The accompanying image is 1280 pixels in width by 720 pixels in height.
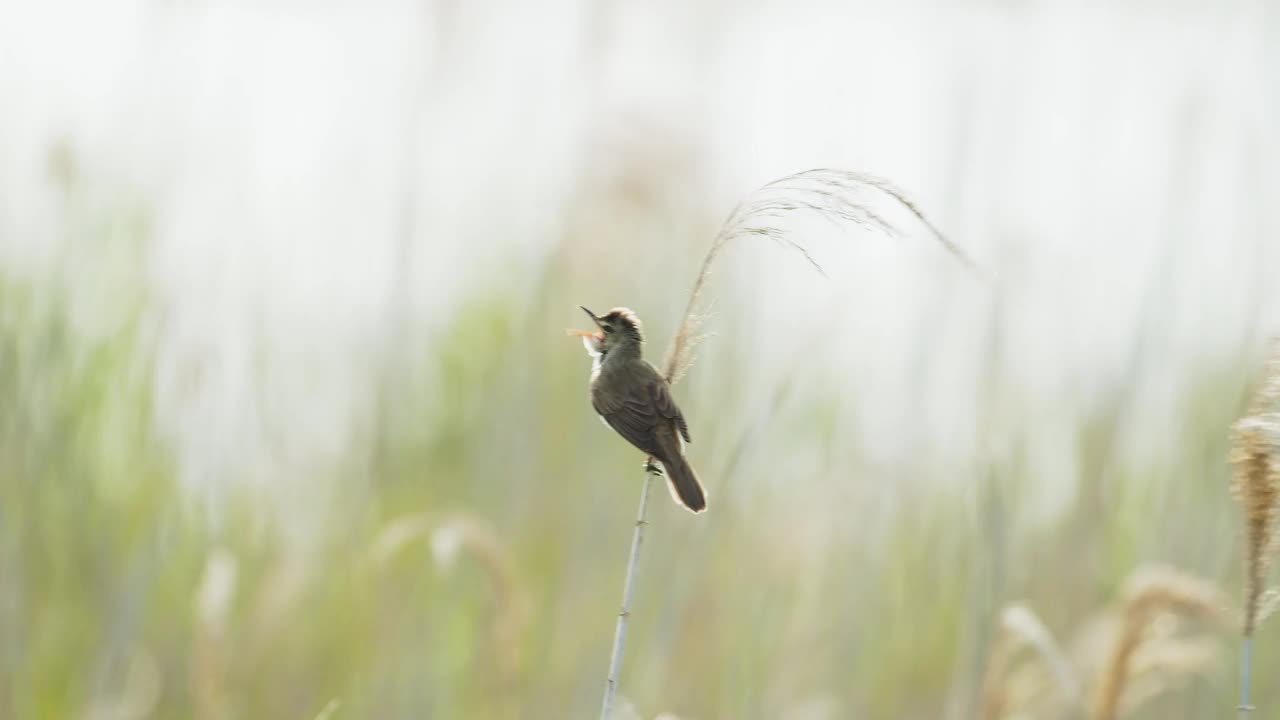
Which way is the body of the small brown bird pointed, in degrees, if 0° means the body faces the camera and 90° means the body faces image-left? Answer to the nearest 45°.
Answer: approximately 135°

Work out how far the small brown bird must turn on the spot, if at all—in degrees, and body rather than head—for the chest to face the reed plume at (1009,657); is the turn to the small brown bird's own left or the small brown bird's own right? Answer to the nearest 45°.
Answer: approximately 90° to the small brown bird's own right
